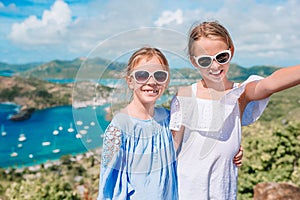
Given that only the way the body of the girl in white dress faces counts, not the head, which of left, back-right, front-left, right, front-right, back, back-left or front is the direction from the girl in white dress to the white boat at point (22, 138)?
back-right

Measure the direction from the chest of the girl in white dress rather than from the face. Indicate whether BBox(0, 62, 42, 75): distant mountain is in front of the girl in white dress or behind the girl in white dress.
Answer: behind

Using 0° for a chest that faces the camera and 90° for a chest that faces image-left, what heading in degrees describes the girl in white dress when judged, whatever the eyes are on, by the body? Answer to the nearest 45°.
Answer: approximately 0°

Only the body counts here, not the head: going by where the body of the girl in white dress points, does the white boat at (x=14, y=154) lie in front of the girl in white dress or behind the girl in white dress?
behind
